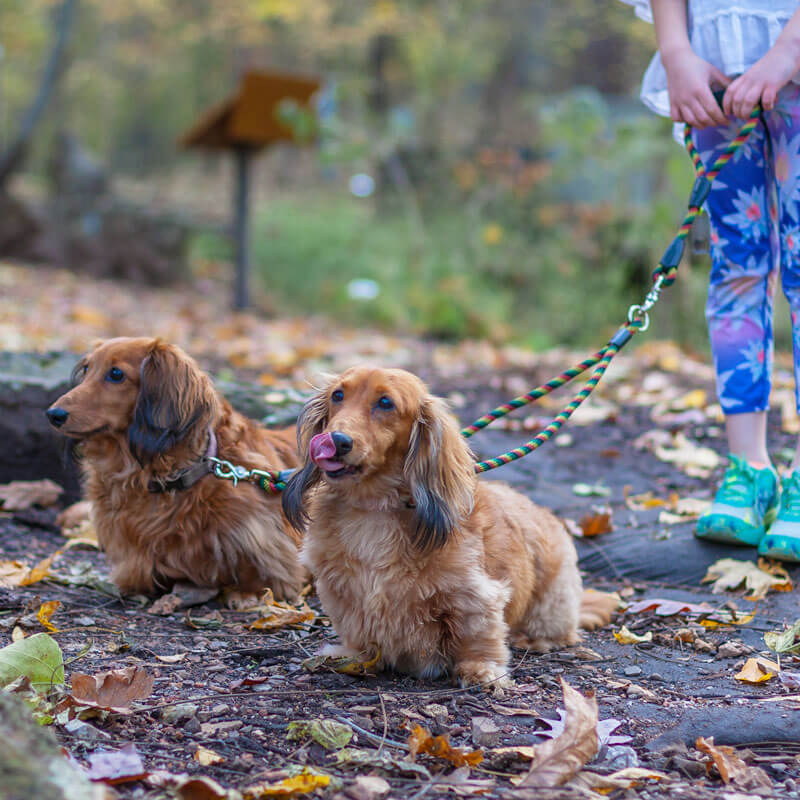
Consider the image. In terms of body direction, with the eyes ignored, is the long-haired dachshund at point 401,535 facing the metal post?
no

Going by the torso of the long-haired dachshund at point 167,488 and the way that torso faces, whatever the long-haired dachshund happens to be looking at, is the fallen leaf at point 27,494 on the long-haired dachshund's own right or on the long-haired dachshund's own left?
on the long-haired dachshund's own right

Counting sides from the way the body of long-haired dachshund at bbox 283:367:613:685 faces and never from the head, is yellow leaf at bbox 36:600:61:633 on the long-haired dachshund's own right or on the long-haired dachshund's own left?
on the long-haired dachshund's own right

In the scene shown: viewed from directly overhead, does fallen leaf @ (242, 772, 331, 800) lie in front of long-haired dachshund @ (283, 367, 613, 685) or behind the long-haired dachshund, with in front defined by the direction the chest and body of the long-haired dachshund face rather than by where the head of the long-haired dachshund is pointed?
in front

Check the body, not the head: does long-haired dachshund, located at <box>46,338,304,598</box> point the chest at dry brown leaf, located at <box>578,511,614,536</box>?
no

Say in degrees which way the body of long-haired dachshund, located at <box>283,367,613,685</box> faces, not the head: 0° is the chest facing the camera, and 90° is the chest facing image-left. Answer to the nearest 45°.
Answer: approximately 45°

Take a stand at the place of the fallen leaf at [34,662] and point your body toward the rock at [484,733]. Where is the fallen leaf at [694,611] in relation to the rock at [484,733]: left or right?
left

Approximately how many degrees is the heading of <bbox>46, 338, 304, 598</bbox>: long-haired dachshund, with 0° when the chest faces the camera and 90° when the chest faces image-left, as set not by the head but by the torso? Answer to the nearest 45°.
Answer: approximately 45°

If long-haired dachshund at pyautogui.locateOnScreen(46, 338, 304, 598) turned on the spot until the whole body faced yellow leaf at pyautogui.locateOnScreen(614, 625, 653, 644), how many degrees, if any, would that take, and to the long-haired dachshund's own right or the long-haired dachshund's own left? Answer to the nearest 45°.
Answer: approximately 90° to the long-haired dachshund's own left

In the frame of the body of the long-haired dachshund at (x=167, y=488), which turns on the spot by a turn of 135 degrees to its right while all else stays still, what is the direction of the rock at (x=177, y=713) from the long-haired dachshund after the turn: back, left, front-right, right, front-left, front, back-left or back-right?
back

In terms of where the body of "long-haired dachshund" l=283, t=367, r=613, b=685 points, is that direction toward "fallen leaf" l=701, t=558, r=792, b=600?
no

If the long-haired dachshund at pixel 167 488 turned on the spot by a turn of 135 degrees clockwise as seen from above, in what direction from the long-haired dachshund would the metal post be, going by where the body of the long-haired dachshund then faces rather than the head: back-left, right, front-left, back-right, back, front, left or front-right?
front

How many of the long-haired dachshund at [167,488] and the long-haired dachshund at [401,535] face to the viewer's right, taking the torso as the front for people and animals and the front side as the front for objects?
0

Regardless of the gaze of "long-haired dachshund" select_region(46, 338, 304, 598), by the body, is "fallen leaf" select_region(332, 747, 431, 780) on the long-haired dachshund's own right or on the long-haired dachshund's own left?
on the long-haired dachshund's own left
